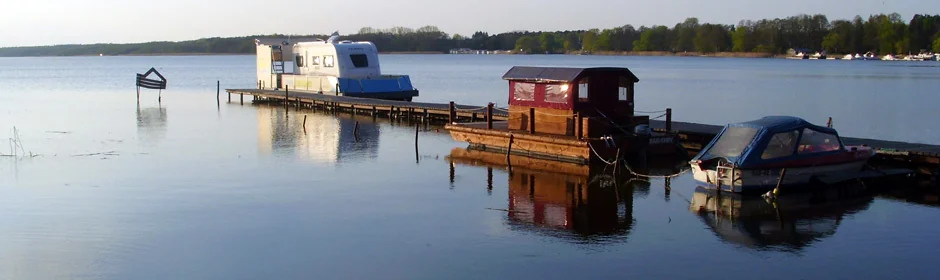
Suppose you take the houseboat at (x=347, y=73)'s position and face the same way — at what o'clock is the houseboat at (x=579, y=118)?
the houseboat at (x=579, y=118) is roughly at 1 o'clock from the houseboat at (x=347, y=73).

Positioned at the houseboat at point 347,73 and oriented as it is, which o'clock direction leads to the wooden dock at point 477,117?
The wooden dock is roughly at 1 o'clock from the houseboat.

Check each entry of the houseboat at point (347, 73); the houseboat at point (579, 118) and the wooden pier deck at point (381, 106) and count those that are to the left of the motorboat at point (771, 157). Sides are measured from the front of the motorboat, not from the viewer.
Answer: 3

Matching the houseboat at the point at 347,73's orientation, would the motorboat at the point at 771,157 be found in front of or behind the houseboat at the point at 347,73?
in front

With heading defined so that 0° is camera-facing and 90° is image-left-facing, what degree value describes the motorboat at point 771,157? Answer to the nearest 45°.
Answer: approximately 225°

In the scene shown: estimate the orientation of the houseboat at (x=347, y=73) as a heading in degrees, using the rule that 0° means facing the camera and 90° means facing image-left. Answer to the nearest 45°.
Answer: approximately 315°

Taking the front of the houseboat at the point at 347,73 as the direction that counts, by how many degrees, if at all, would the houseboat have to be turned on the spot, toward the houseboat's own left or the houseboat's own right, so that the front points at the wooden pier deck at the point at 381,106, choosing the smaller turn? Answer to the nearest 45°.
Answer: approximately 45° to the houseboat's own right

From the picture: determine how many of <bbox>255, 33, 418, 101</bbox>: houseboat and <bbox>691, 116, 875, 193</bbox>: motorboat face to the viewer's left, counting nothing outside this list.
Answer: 0
